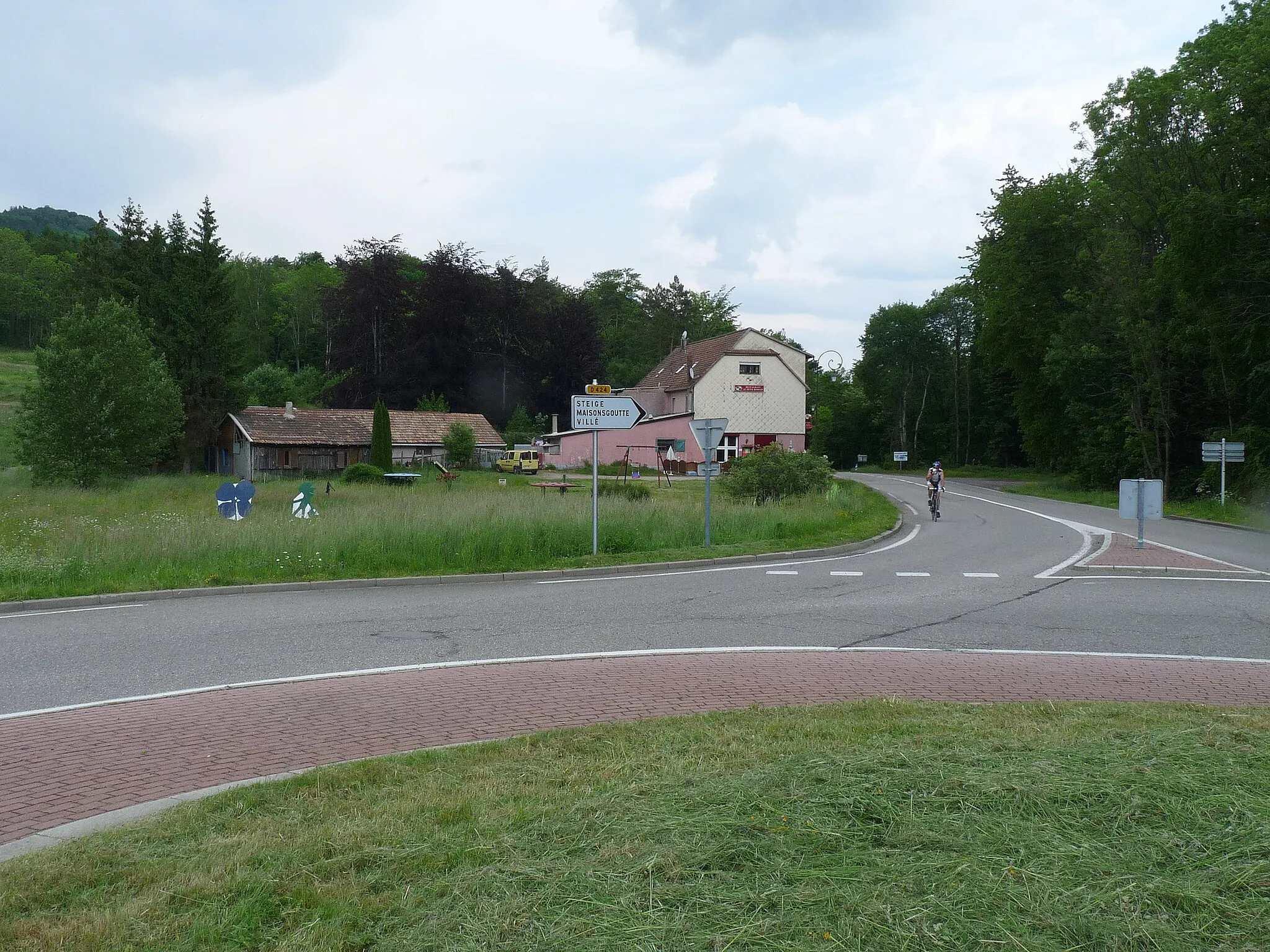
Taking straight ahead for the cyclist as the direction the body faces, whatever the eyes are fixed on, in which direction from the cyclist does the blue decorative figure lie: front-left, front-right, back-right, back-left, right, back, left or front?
front-right

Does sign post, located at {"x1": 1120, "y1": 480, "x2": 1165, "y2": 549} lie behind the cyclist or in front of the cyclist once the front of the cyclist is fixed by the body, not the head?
in front

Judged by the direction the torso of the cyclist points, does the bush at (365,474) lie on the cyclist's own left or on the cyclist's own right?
on the cyclist's own right

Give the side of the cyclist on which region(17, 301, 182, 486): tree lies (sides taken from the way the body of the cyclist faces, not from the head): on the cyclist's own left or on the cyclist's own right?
on the cyclist's own right

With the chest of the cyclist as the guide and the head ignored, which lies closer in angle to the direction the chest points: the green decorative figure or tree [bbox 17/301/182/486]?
the green decorative figure

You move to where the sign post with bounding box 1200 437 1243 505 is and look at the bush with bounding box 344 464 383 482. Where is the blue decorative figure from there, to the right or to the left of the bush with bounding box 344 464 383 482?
left

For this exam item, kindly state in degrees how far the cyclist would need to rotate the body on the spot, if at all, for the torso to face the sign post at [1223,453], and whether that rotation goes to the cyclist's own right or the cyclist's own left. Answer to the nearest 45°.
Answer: approximately 135° to the cyclist's own left

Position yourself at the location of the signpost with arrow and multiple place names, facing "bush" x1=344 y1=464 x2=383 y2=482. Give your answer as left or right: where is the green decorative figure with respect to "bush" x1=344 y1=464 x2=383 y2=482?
left

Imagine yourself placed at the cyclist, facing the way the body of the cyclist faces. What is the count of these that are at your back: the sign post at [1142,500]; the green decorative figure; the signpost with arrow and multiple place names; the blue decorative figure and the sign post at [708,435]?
0

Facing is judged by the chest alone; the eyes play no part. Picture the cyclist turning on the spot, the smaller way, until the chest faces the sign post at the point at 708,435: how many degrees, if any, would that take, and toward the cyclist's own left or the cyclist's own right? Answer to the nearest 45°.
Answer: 0° — they already face it

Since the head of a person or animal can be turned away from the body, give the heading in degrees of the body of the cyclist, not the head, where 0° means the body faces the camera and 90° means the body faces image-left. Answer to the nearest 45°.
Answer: approximately 0°
